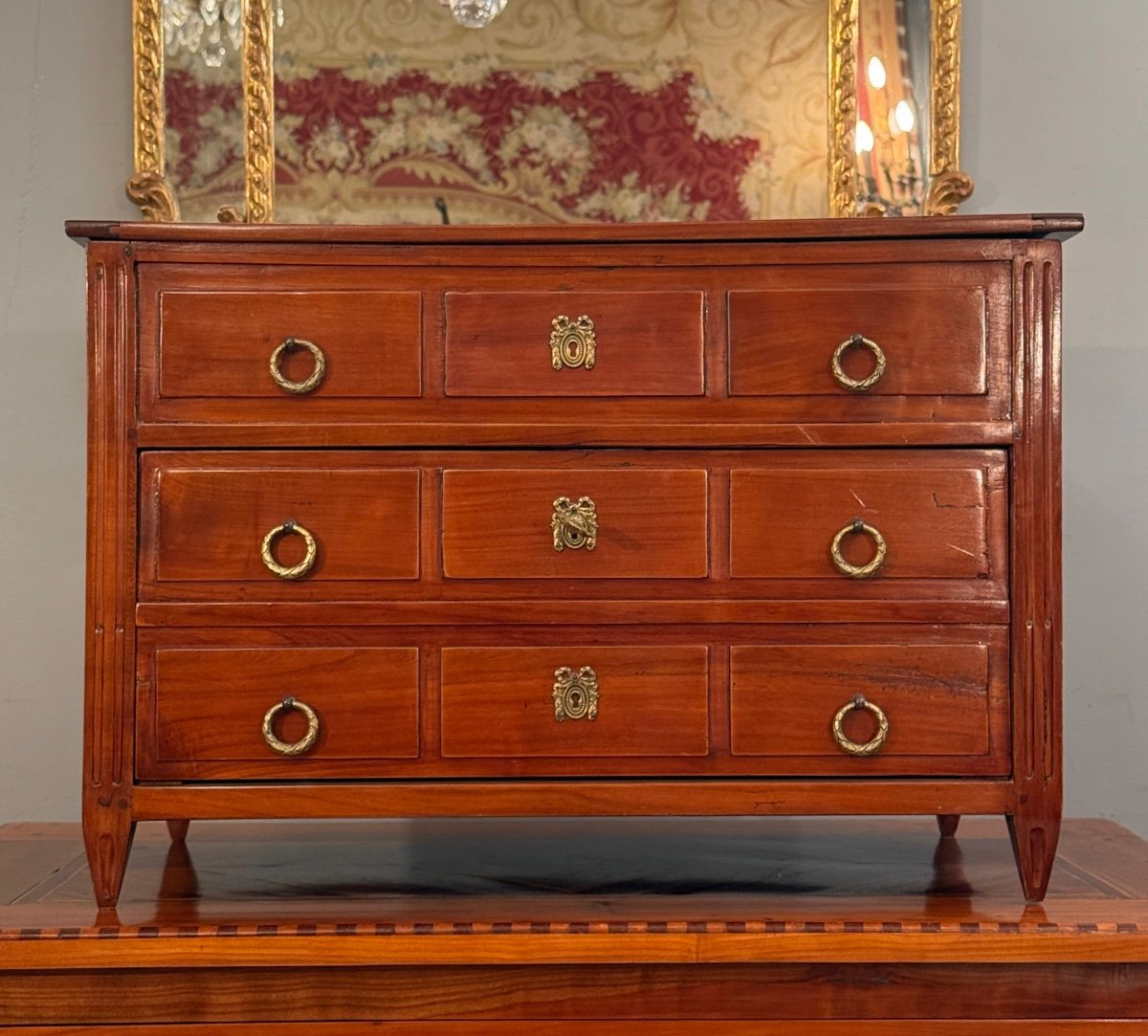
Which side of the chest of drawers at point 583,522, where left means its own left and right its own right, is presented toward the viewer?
front
